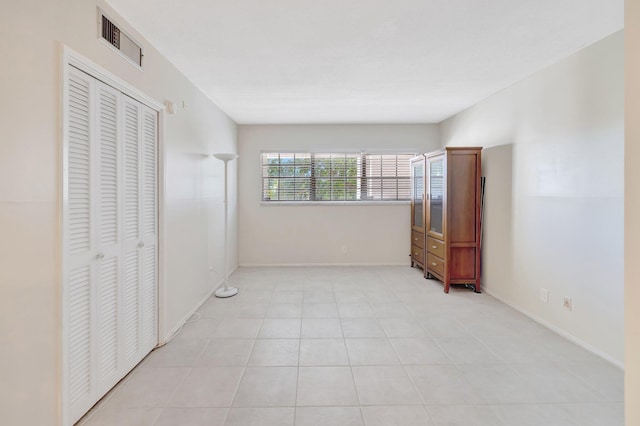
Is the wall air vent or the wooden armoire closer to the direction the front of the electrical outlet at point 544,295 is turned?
the wall air vent

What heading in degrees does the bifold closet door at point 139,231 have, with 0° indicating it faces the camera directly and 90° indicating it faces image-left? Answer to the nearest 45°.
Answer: approximately 315°

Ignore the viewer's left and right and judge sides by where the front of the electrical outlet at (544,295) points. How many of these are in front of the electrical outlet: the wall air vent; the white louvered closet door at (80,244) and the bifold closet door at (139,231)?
3

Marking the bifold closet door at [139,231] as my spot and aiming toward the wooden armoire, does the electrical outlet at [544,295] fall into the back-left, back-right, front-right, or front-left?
front-right

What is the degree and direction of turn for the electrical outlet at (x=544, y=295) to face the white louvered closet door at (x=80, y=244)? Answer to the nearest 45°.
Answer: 0° — it already faces it

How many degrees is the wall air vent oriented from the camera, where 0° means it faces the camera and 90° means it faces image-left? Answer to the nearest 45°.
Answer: approximately 315°

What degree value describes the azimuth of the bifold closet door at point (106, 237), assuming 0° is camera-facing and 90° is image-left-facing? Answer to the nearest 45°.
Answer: approximately 315°

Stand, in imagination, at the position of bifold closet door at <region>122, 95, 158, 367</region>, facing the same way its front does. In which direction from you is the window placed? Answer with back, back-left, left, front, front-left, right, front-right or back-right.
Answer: left

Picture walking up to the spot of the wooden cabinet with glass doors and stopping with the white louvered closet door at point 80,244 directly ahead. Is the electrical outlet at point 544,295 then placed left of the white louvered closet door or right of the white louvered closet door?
left
